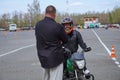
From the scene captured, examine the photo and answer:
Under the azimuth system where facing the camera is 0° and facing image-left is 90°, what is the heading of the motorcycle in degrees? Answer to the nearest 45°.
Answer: approximately 315°

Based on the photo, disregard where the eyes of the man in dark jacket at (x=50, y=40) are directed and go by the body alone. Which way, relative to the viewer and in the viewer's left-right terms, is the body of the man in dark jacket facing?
facing away from the viewer and to the right of the viewer
